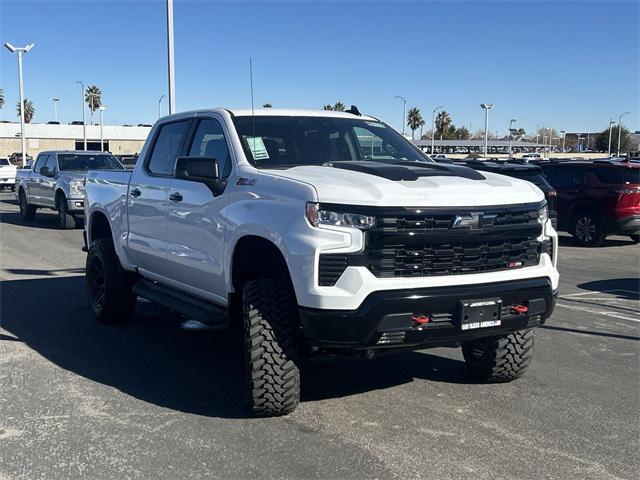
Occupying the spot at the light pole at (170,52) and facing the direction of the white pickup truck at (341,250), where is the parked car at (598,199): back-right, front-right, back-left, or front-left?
front-left

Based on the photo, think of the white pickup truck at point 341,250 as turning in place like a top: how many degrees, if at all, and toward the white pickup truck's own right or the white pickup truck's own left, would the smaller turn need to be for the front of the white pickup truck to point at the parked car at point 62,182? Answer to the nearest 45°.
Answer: approximately 180°

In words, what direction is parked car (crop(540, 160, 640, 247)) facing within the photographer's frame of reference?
facing away from the viewer and to the left of the viewer

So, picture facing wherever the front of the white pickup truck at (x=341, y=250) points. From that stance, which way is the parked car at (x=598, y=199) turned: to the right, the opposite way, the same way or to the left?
the opposite way

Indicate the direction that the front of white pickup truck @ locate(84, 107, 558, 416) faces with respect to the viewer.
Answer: facing the viewer and to the right of the viewer

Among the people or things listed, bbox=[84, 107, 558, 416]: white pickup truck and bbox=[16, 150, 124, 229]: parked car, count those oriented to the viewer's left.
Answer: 0

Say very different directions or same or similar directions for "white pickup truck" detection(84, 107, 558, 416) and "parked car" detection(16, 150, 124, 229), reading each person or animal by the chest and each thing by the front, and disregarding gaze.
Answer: same or similar directions

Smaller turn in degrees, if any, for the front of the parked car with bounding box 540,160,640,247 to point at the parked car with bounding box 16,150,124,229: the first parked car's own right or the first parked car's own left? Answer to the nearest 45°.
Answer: approximately 45° to the first parked car's own left

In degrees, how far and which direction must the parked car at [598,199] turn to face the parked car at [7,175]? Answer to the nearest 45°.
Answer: approximately 45° to its left

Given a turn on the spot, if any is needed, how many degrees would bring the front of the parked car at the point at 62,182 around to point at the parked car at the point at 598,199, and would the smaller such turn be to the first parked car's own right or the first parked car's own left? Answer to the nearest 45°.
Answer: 0° — it already faces it

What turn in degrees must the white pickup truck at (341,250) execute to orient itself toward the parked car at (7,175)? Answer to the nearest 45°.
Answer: approximately 180°

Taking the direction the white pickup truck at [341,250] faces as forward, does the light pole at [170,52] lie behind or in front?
behind

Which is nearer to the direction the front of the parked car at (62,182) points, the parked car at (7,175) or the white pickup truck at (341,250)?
the white pickup truck

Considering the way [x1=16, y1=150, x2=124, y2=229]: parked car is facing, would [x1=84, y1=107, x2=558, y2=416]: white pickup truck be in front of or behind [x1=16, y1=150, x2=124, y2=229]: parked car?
in front
